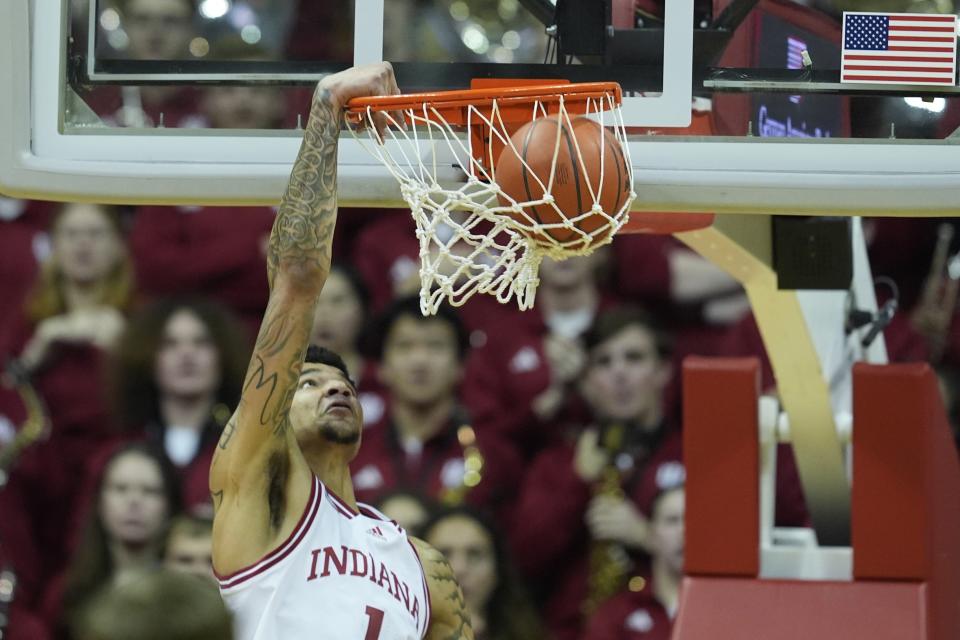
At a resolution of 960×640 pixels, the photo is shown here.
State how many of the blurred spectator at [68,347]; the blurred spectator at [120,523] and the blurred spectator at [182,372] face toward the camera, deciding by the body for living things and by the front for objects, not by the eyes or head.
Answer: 3

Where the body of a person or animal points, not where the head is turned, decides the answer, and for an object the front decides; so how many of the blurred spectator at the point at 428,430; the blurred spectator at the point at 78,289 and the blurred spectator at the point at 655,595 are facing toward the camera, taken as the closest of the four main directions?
3

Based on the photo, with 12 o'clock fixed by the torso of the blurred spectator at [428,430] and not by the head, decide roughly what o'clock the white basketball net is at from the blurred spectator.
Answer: The white basketball net is roughly at 12 o'clock from the blurred spectator.
